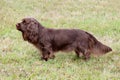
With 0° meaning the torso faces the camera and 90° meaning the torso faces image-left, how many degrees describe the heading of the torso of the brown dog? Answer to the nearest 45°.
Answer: approximately 90°
